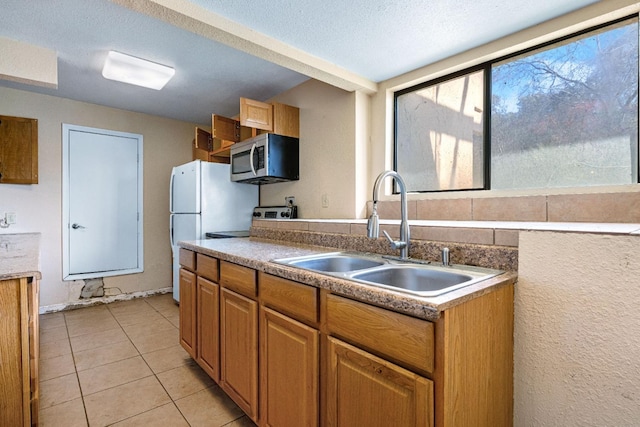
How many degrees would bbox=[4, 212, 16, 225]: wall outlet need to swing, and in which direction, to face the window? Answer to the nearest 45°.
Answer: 0° — it already faces it

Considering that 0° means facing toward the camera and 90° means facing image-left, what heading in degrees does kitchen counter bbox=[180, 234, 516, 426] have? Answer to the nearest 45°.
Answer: approximately 45°

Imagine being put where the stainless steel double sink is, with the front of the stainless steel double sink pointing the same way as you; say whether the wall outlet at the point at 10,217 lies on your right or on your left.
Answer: on your right

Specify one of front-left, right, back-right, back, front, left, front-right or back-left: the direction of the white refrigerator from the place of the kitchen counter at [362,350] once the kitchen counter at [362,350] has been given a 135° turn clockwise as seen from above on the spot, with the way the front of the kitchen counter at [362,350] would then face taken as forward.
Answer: front-left

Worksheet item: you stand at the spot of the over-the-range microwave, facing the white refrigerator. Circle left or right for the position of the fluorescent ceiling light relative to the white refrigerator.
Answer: left

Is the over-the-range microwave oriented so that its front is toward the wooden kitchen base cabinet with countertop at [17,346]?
yes

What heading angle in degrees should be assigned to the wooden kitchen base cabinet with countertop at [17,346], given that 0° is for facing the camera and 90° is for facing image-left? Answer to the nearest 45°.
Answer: approximately 270°

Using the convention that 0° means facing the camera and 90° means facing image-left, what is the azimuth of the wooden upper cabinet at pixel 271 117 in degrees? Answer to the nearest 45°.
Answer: approximately 45°
